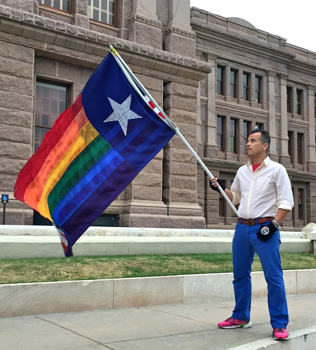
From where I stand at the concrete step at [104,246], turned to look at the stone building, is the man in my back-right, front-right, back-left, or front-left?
back-right

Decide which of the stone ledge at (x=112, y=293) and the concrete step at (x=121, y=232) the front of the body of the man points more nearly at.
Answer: the stone ledge

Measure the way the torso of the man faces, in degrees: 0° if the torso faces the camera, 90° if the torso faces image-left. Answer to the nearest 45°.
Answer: approximately 45°

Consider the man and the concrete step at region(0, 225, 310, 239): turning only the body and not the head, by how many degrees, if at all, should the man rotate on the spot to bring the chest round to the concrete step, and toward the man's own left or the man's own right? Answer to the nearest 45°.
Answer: approximately 90° to the man's own right

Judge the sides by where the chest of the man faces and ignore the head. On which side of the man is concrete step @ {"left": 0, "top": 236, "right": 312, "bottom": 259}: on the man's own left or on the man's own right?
on the man's own right

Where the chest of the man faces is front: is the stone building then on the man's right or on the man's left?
on the man's right
